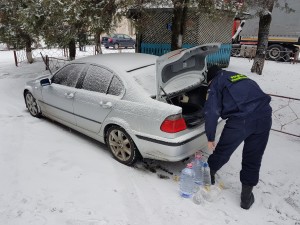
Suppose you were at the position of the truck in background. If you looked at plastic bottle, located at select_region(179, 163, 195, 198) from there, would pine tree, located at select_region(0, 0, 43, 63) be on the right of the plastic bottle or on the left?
right

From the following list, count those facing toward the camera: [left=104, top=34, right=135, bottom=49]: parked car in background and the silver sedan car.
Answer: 0

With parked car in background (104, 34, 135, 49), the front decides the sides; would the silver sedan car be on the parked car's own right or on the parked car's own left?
on the parked car's own right

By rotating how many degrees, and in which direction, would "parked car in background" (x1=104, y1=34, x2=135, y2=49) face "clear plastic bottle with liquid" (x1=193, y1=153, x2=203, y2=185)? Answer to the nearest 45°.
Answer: approximately 135° to its right

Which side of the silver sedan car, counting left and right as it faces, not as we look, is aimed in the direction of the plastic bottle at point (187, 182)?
back

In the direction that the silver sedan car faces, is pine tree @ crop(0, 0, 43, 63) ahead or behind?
ahead

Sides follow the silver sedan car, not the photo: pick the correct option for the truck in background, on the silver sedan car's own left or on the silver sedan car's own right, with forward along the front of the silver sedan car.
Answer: on the silver sedan car's own right

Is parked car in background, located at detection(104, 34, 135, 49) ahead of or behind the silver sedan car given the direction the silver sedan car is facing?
ahead

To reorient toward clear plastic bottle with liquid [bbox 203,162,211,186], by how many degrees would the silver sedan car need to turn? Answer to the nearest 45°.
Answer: approximately 180°

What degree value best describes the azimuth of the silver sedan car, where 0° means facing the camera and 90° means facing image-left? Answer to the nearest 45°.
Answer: approximately 135°

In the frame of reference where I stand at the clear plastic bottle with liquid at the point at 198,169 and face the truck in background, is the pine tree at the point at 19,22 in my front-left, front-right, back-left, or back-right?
front-left

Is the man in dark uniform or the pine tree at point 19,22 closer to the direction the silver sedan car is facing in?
the pine tree
